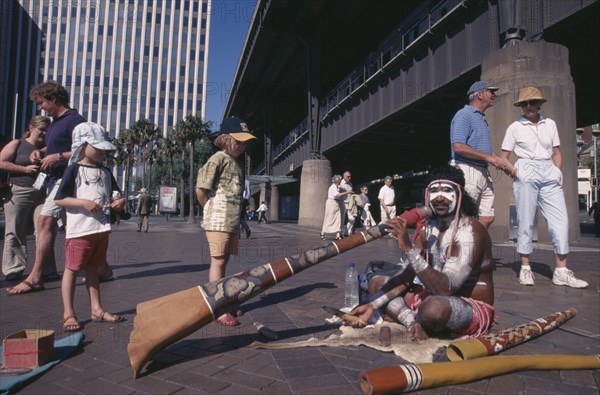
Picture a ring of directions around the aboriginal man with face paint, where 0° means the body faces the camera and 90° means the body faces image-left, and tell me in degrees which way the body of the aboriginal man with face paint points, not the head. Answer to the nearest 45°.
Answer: approximately 45°

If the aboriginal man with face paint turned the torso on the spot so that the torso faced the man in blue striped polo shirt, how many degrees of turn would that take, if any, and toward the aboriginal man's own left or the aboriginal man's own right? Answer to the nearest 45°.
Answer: approximately 135° to the aboriginal man's own right

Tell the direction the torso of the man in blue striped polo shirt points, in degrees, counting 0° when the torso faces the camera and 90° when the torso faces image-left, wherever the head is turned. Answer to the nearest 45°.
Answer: approximately 270°

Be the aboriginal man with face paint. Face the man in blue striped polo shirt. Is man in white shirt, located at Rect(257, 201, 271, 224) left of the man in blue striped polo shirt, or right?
left

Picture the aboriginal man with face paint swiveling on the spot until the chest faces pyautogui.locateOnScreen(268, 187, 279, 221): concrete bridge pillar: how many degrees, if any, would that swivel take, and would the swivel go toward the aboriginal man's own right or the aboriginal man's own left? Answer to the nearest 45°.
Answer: approximately 90° to the aboriginal man's own right
